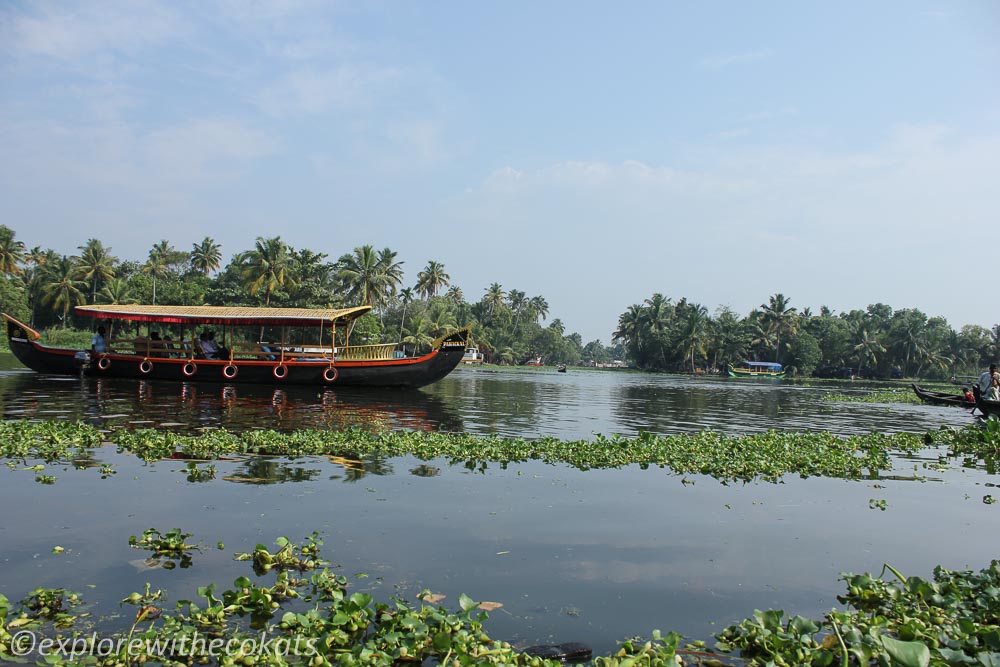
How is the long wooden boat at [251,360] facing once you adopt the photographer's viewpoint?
facing to the right of the viewer

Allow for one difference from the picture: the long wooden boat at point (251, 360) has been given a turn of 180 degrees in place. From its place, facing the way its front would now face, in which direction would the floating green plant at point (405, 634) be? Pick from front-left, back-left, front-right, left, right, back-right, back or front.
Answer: left

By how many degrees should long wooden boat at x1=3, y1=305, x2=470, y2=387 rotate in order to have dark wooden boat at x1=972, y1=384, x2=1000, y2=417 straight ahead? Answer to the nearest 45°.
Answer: approximately 45° to its right

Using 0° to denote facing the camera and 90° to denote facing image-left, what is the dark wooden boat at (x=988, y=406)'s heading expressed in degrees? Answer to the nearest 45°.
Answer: approximately 90°

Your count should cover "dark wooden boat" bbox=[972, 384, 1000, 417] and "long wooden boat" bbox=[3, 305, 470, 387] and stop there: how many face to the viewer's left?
1

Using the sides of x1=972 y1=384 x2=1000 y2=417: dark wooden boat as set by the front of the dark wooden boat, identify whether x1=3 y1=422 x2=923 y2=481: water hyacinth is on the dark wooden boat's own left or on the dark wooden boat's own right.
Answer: on the dark wooden boat's own left

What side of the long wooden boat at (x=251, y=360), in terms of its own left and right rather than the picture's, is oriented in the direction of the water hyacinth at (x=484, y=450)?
right

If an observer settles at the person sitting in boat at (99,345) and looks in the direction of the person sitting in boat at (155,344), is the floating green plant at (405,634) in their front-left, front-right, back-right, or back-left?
front-right
